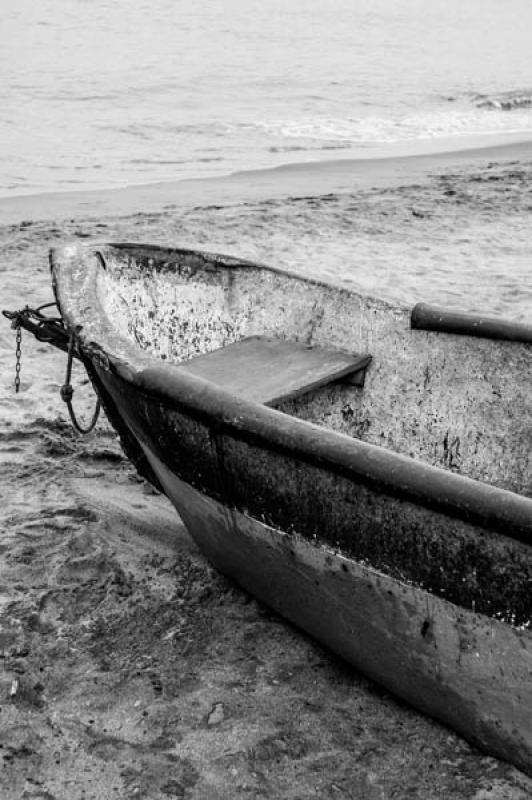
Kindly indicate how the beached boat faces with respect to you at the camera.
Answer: facing away from the viewer and to the left of the viewer
